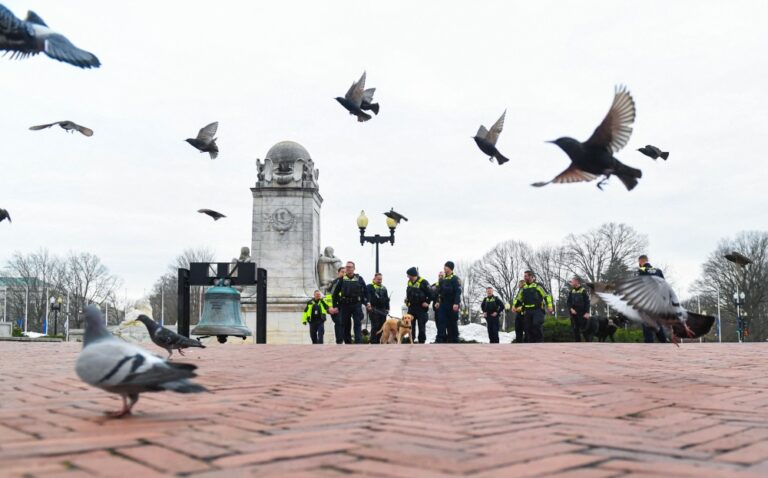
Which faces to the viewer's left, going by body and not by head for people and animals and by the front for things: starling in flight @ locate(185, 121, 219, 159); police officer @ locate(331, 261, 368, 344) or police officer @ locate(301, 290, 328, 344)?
the starling in flight

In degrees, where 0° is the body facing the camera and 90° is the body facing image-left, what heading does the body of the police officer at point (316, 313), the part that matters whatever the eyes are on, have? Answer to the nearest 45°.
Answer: approximately 0°

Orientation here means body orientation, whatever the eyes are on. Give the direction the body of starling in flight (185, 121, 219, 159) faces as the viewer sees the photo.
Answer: to the viewer's left

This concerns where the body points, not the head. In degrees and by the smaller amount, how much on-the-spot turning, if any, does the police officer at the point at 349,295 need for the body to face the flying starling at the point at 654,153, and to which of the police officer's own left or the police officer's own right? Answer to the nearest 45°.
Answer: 0° — they already face it

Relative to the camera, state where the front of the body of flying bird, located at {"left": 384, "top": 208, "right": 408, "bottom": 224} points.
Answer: to the viewer's left

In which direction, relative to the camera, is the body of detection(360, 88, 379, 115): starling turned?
to the viewer's left

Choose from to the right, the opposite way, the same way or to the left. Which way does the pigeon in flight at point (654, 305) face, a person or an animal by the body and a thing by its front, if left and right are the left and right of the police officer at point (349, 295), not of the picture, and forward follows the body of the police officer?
to the right

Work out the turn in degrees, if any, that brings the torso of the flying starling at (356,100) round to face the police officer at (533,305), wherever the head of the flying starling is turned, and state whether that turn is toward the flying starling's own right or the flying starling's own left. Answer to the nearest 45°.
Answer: approximately 135° to the flying starling's own right

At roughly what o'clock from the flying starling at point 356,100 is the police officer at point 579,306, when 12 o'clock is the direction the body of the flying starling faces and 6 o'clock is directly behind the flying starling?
The police officer is roughly at 4 o'clock from the flying starling.

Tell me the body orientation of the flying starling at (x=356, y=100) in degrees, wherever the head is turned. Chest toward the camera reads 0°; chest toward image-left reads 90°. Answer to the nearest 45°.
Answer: approximately 90°

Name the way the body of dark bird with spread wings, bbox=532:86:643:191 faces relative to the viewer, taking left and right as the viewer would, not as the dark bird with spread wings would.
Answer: facing to the left of the viewer

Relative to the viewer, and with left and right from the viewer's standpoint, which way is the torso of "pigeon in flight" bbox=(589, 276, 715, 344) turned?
facing to the left of the viewer
